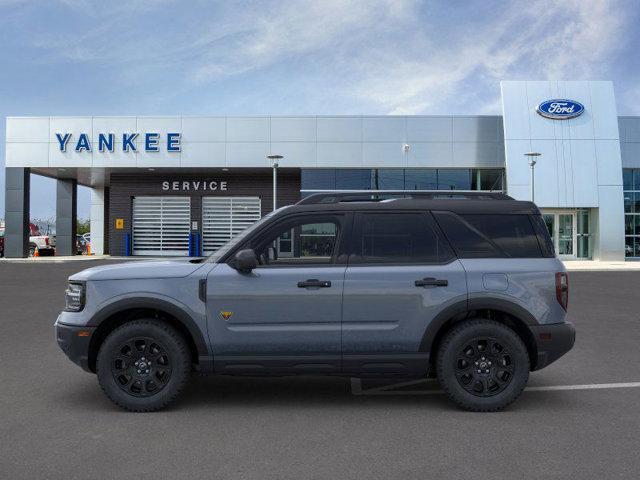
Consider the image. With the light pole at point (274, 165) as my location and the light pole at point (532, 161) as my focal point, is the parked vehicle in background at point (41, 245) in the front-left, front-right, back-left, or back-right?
back-left

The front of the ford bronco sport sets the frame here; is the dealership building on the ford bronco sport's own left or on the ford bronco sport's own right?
on the ford bronco sport's own right

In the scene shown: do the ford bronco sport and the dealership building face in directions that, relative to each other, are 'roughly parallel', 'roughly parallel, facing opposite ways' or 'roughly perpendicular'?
roughly perpendicular

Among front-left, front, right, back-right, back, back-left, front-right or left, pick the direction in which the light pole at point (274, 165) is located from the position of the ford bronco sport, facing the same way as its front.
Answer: right

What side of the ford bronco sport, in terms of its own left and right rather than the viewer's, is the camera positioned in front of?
left

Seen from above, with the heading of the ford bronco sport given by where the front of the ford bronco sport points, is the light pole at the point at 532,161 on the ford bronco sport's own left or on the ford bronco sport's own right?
on the ford bronco sport's own right

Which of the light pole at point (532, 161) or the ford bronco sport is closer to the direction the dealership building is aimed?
the ford bronco sport

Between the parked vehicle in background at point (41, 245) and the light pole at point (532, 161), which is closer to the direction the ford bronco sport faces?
the parked vehicle in background

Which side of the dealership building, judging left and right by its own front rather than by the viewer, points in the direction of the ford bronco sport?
front

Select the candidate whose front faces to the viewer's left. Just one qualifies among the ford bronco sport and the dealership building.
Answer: the ford bronco sport

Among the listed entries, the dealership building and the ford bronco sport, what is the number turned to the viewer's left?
1

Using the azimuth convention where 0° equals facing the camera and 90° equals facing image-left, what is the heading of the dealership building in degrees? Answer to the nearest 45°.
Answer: approximately 0°
